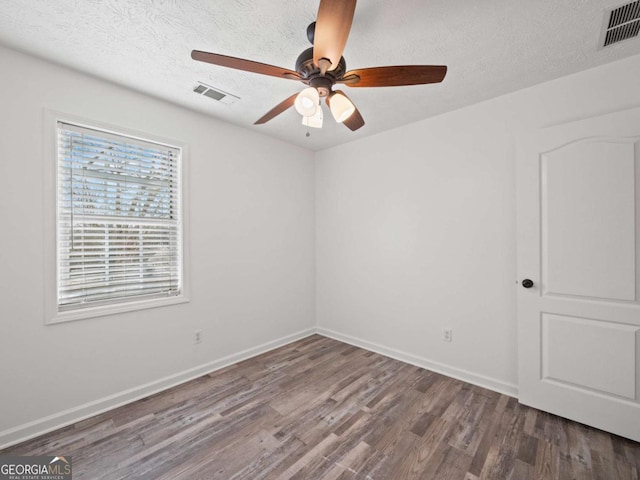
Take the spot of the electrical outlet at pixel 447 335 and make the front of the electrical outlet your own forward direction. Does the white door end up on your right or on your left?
on your left

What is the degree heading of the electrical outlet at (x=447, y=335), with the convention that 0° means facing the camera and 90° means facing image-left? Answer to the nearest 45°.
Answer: approximately 0°

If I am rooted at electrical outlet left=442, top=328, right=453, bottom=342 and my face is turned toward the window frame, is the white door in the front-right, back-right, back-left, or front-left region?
back-left

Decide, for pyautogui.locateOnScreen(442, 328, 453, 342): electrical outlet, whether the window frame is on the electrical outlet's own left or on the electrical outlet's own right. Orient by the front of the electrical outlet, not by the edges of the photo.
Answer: on the electrical outlet's own right
